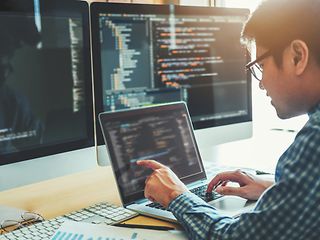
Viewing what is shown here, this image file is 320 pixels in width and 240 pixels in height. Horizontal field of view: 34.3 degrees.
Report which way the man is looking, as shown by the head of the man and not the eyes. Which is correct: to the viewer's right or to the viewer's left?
to the viewer's left

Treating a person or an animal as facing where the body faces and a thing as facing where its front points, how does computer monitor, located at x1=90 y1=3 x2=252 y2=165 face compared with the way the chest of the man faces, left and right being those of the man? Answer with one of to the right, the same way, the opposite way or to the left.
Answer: the opposite way

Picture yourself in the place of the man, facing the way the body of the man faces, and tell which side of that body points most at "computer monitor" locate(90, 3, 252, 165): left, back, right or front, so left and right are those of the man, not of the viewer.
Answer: front

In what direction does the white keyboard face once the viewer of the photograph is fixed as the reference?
facing the viewer and to the right of the viewer

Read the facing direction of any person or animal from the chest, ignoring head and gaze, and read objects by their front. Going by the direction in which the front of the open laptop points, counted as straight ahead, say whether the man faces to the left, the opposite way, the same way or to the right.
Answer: the opposite way

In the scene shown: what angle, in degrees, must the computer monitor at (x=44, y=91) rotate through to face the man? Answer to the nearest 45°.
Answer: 0° — it already faces them
